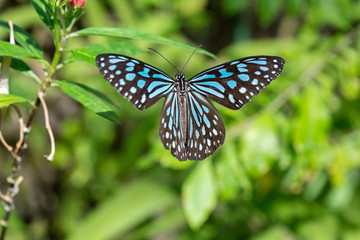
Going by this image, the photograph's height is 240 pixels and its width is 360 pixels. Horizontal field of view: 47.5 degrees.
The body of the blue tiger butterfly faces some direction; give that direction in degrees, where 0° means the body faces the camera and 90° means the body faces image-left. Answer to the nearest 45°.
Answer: approximately 180°
